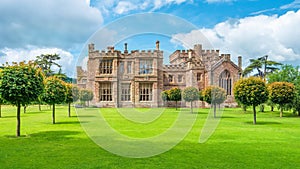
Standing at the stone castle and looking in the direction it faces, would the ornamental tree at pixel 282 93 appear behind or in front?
in front

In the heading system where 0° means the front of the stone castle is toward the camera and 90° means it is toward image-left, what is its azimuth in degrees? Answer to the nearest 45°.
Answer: approximately 0°

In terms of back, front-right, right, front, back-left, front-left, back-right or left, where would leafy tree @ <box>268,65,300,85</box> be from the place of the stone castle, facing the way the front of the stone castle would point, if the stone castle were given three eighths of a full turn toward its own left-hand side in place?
right
